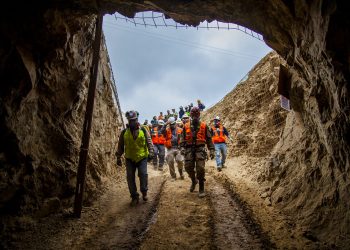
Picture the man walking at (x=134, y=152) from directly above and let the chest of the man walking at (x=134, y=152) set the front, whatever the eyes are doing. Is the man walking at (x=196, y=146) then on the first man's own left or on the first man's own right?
on the first man's own left

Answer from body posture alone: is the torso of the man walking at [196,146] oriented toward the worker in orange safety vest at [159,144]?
no

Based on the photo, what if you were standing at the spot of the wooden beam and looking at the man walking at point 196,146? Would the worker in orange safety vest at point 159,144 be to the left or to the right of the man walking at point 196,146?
left

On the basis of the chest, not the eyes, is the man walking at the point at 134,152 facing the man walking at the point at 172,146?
no

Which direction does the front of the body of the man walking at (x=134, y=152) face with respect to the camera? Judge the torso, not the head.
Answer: toward the camera

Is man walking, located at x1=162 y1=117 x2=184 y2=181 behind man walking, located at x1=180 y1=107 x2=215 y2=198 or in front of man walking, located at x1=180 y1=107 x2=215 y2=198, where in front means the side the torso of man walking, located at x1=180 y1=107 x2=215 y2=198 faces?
behind

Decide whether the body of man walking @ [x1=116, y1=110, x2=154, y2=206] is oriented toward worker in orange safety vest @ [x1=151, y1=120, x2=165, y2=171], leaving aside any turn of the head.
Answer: no

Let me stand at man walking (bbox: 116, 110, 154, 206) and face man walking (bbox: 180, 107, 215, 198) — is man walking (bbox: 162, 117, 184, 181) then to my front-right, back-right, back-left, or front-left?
front-left

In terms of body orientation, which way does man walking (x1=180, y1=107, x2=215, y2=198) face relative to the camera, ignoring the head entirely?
toward the camera

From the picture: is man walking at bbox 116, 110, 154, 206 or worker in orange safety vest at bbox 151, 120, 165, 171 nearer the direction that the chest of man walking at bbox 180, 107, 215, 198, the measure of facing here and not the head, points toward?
the man walking

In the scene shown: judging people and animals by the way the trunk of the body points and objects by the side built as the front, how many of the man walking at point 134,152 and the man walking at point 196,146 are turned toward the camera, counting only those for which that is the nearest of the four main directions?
2

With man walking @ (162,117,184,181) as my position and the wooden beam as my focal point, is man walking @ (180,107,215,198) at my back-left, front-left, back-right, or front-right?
front-left

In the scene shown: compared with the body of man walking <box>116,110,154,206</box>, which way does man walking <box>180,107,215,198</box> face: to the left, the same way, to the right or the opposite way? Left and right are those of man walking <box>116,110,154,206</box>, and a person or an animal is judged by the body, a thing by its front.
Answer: the same way
